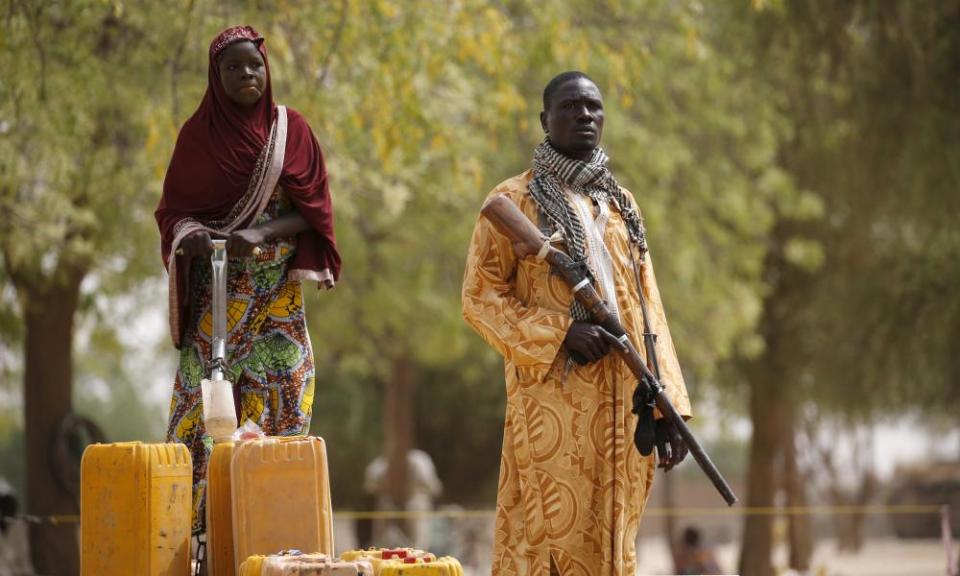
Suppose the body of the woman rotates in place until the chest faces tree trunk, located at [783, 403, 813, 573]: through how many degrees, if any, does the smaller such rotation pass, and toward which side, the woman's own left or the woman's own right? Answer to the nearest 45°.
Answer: approximately 135° to the woman's own left

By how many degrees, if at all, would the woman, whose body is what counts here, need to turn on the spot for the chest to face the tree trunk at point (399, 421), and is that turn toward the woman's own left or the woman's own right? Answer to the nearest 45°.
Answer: approximately 180°

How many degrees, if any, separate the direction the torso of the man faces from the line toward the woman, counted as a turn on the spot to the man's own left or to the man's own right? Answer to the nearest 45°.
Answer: approximately 135° to the man's own right

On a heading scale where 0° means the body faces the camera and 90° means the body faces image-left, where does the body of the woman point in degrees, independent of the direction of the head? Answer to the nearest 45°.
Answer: approximately 0°

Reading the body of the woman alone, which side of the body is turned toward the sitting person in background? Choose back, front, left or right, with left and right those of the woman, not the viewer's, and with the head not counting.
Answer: back

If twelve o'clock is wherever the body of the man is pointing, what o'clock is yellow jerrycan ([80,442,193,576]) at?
The yellow jerrycan is roughly at 4 o'clock from the man.

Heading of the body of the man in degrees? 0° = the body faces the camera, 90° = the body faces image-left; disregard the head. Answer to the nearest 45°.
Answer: approximately 315°

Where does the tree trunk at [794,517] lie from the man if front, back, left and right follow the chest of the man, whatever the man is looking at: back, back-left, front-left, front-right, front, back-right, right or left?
back-left

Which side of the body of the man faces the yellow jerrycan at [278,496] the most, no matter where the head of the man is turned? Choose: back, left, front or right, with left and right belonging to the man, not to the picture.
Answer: right
